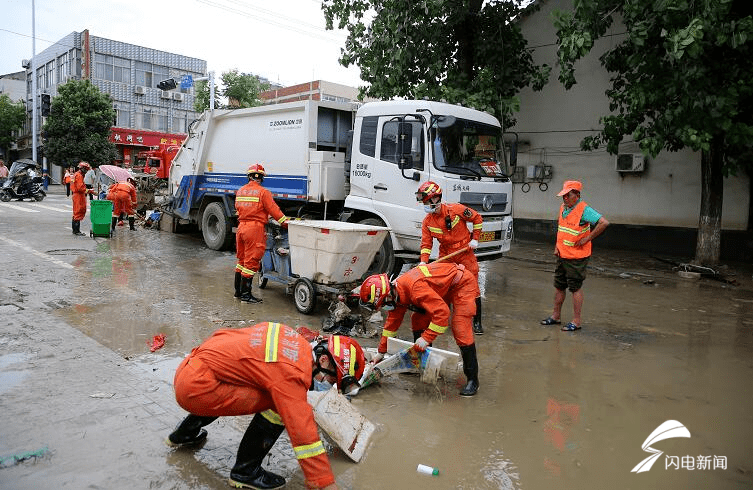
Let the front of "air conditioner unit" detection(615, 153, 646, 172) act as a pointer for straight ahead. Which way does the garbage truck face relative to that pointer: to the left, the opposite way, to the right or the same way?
to the left

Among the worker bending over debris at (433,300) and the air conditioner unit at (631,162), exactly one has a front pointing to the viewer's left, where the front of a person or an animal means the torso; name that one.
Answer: the worker bending over debris

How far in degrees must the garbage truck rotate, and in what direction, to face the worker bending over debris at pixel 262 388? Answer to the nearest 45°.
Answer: approximately 45° to its right

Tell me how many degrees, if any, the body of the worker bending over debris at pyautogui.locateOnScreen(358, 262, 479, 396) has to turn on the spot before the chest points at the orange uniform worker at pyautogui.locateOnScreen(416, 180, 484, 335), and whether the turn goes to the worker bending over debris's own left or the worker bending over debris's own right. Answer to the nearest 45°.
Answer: approximately 90° to the worker bending over debris's own right

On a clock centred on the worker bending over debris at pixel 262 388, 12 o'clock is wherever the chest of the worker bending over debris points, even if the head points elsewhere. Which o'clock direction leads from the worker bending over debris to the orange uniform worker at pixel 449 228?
The orange uniform worker is roughly at 10 o'clock from the worker bending over debris.

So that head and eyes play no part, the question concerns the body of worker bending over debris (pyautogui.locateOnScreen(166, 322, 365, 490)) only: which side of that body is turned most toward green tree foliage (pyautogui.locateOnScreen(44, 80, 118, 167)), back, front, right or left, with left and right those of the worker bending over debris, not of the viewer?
left

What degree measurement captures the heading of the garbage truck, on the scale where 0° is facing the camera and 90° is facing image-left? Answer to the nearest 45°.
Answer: approximately 315°

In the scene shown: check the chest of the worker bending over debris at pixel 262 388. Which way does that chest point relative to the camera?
to the viewer's right

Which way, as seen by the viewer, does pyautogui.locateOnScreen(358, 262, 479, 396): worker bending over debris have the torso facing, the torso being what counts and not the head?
to the viewer's left
